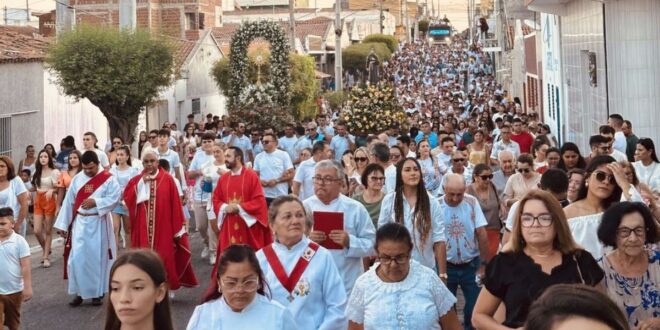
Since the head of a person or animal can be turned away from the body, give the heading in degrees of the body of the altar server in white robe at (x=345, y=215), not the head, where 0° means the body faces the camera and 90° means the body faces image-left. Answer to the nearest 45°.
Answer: approximately 45°

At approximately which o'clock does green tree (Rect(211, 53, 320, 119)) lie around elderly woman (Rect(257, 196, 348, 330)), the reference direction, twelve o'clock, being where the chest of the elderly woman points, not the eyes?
The green tree is roughly at 6 o'clock from the elderly woman.

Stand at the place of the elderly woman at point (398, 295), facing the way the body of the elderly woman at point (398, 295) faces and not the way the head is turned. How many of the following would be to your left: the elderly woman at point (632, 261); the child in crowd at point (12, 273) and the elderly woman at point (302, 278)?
1

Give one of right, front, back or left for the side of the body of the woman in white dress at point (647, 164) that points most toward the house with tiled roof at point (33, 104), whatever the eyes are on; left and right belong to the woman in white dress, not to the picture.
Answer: right

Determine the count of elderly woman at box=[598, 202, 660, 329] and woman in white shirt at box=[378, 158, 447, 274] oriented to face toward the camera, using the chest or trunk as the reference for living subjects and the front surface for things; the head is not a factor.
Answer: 2

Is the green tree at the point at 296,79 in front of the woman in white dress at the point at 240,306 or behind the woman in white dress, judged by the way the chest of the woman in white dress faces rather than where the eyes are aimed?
behind

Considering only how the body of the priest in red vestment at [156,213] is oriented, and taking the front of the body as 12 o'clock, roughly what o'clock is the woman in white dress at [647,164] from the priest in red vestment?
The woman in white dress is roughly at 10 o'clock from the priest in red vestment.

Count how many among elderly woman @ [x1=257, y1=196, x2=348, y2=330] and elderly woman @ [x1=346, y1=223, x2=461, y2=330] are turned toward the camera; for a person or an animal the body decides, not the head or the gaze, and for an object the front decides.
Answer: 2

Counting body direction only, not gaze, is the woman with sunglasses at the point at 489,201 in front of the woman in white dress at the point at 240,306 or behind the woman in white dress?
behind

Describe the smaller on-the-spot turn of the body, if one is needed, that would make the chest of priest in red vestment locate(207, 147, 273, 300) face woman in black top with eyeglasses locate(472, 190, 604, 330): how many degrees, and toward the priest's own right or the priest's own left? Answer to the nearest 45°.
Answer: approximately 45° to the priest's own left

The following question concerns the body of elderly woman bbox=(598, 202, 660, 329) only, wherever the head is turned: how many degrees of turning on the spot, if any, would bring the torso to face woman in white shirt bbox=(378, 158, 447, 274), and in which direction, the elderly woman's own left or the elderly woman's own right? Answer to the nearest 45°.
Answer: approximately 135° to the elderly woman's own right
